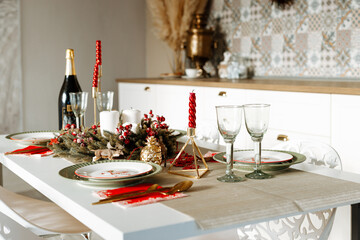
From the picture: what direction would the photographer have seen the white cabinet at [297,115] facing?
facing the viewer and to the left of the viewer

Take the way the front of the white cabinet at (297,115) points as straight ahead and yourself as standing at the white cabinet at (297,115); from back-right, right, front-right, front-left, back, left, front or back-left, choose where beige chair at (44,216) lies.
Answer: front

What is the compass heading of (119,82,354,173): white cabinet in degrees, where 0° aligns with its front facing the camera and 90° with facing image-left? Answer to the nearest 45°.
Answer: approximately 45°

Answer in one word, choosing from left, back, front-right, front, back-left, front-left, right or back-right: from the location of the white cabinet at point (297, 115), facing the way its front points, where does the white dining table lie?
front-left

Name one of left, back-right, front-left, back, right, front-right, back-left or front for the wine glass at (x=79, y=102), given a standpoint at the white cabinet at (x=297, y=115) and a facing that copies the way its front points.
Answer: front

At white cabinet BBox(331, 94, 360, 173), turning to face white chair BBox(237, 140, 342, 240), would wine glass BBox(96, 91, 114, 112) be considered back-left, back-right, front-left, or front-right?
front-right
